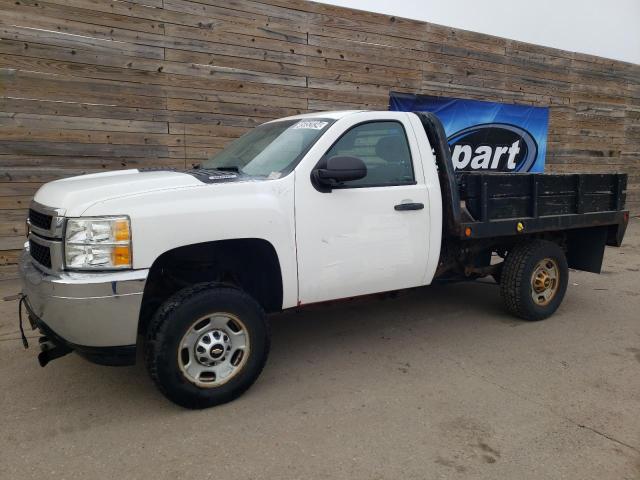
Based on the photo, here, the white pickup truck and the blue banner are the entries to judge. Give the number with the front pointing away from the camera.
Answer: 0

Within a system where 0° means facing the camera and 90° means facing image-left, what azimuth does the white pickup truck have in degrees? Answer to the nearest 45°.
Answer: approximately 45°

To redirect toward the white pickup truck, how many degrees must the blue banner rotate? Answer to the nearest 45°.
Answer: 0° — it already faces it

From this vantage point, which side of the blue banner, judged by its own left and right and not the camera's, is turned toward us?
front

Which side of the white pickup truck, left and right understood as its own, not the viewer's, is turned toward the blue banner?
back
